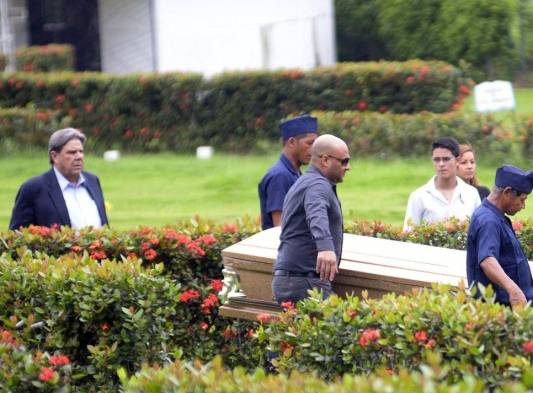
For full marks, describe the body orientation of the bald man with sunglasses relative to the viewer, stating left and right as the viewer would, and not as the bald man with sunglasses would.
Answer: facing to the right of the viewer

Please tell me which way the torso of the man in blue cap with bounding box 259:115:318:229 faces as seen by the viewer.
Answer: to the viewer's right

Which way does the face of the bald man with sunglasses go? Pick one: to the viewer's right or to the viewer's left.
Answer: to the viewer's right

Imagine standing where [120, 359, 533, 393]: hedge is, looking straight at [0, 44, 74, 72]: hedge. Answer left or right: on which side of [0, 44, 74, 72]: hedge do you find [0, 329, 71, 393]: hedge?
left

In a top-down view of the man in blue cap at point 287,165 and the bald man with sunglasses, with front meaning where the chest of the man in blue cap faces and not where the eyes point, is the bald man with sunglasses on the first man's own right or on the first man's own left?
on the first man's own right

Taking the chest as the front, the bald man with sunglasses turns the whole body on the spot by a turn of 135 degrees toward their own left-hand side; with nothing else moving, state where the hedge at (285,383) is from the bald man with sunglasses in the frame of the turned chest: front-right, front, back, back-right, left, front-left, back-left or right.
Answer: back-left

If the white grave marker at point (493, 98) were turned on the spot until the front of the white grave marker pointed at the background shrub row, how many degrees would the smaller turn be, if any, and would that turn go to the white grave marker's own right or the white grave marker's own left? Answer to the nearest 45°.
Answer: approximately 90° to the white grave marker's own right

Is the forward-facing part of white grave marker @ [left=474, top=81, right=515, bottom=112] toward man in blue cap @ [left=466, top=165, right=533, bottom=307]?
yes

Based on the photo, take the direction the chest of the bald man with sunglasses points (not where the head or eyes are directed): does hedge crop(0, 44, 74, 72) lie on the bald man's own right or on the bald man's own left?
on the bald man's own left

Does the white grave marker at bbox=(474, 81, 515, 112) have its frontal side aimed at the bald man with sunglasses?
yes

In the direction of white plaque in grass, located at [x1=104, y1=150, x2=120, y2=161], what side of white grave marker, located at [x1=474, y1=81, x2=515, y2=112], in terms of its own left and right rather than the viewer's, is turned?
right

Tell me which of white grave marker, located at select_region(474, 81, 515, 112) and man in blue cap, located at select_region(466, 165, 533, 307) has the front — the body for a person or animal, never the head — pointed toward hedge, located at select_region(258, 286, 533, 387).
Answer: the white grave marker
